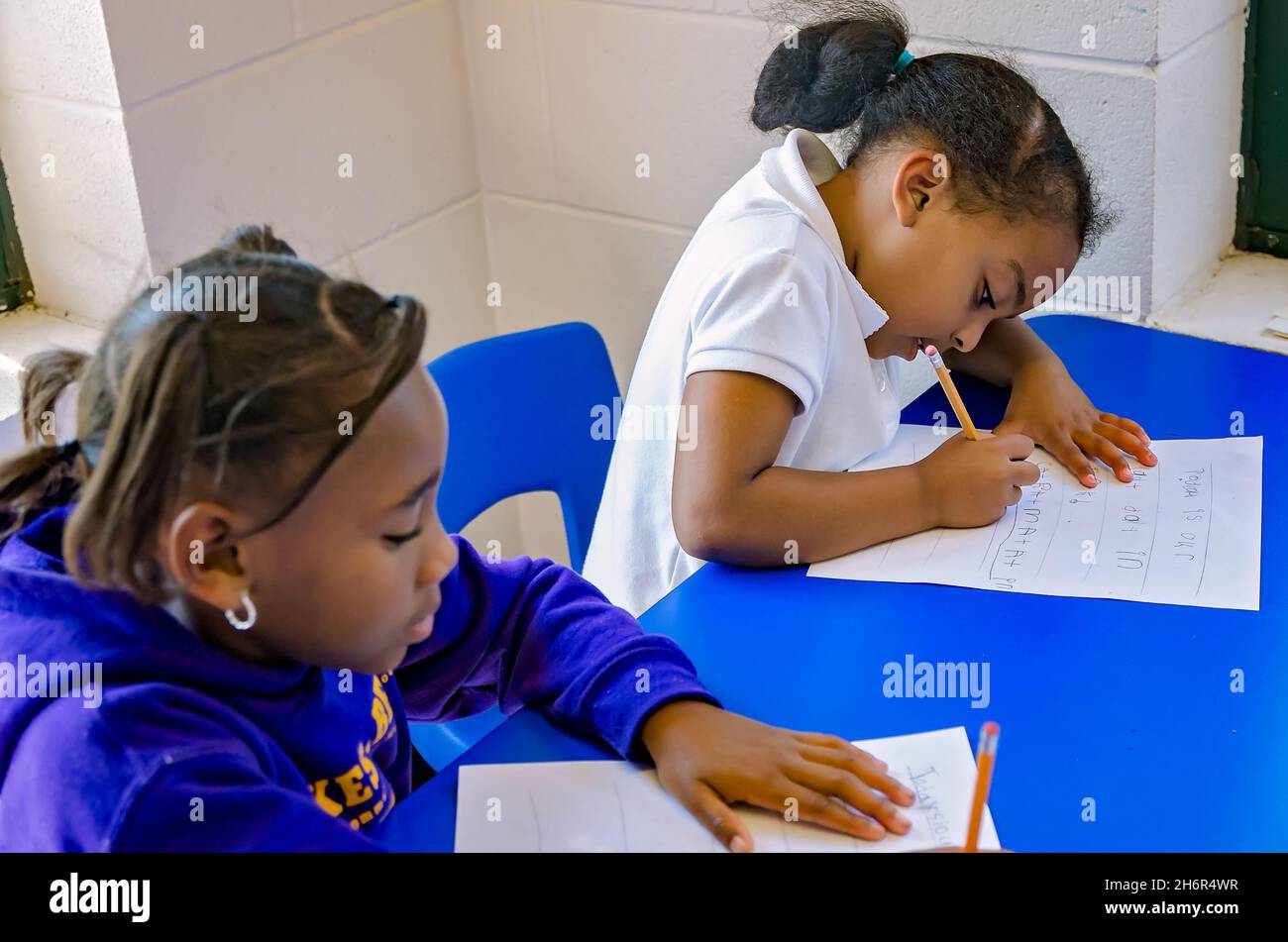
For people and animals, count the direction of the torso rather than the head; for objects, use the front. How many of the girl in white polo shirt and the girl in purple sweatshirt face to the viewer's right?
2

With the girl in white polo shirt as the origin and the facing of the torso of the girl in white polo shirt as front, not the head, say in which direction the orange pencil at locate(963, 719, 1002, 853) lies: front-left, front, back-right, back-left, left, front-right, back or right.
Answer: right

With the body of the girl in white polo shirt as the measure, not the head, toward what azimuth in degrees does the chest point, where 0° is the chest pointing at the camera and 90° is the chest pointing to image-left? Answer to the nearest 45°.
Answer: approximately 270°

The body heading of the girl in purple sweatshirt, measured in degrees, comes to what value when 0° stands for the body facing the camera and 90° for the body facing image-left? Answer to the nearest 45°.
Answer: approximately 270°

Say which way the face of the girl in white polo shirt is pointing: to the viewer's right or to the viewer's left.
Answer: to the viewer's right

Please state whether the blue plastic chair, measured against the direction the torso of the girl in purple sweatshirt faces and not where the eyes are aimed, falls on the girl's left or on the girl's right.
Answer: on the girl's left

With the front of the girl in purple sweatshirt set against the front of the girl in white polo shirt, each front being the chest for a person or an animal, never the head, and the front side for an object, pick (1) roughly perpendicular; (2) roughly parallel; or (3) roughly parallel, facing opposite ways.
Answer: roughly parallel
